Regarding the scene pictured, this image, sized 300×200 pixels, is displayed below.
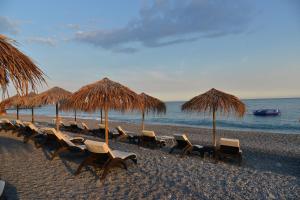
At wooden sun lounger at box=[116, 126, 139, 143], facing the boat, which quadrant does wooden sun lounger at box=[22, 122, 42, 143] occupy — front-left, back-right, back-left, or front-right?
back-left

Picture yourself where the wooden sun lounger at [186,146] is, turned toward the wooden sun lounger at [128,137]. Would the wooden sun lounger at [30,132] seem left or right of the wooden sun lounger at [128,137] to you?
left

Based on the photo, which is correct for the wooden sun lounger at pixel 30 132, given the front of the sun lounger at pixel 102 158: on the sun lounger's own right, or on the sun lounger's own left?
on the sun lounger's own left
